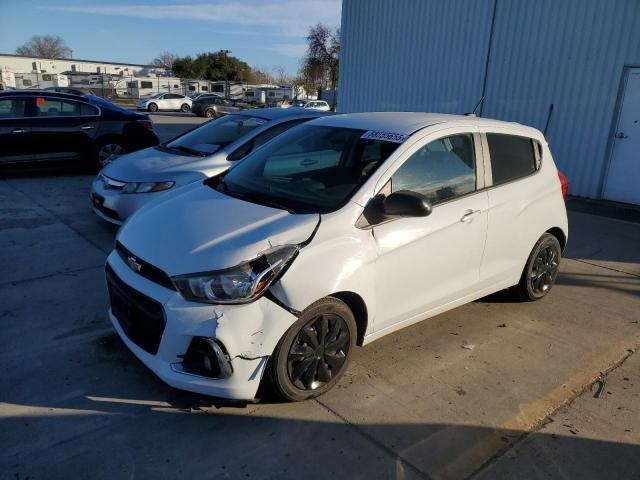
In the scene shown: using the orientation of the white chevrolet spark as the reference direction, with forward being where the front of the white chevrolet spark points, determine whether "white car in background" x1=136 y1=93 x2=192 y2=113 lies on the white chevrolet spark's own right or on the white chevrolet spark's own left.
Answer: on the white chevrolet spark's own right

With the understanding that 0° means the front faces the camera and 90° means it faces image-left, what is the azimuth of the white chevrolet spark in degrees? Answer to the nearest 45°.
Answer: approximately 45°
